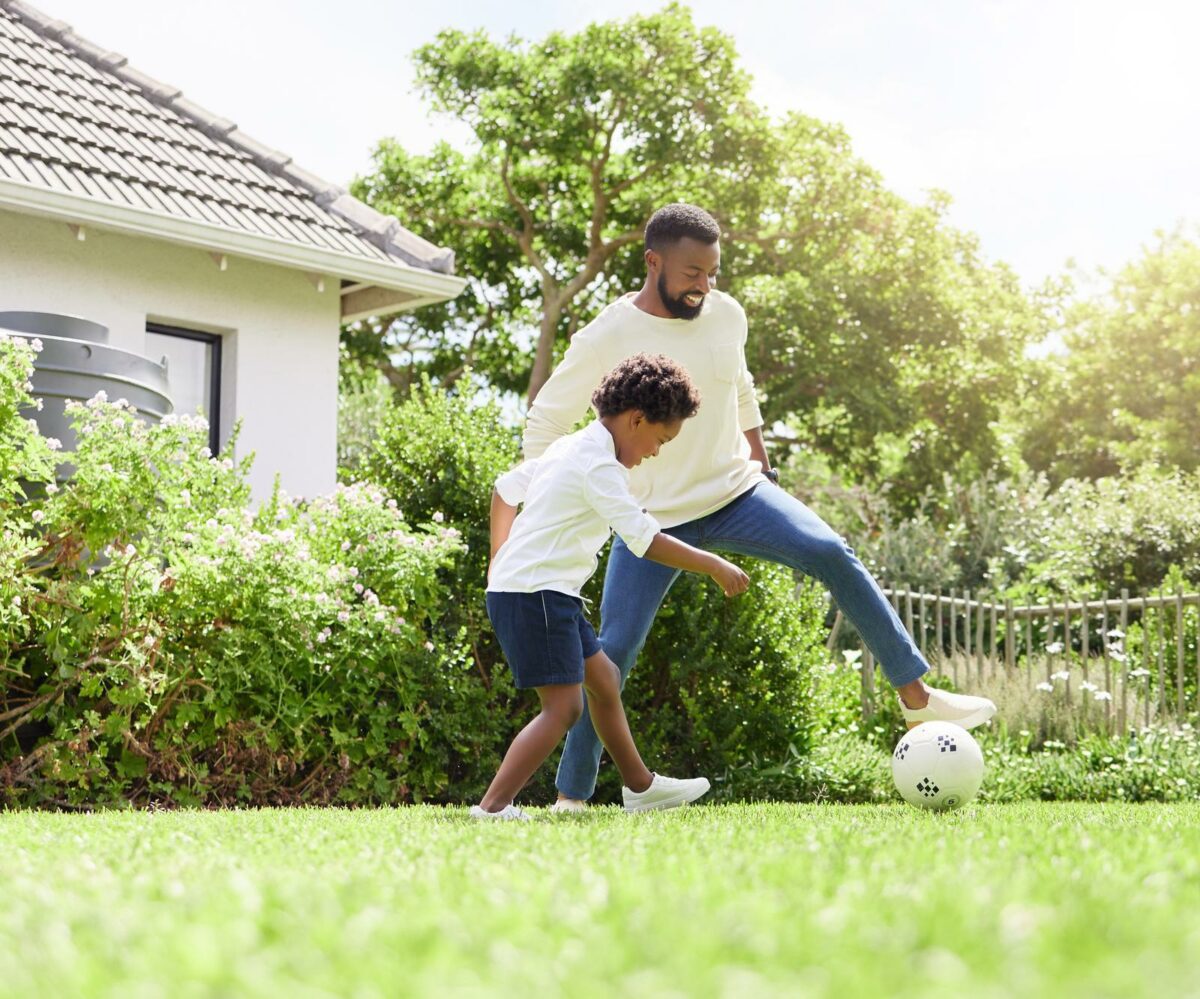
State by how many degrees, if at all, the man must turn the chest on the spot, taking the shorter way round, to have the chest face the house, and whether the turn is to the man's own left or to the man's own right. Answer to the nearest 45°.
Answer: approximately 180°

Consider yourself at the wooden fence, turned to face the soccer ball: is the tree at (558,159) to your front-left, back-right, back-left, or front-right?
back-right

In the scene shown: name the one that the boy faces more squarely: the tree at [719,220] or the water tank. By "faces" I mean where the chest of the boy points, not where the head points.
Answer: the tree

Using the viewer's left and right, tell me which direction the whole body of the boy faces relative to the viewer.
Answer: facing to the right of the viewer

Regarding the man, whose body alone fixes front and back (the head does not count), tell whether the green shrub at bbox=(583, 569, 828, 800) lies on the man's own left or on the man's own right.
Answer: on the man's own left

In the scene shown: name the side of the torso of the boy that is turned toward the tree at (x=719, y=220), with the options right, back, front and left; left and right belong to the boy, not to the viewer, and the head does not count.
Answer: left

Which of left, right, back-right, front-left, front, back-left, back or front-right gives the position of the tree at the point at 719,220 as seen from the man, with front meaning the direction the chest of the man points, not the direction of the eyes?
back-left

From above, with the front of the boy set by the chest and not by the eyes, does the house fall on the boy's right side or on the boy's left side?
on the boy's left side

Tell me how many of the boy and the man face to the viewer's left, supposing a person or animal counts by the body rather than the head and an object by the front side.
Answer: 0

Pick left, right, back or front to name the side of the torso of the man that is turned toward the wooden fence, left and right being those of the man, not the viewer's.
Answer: left

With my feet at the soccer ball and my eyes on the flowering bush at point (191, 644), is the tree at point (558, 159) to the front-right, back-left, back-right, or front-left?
front-right
